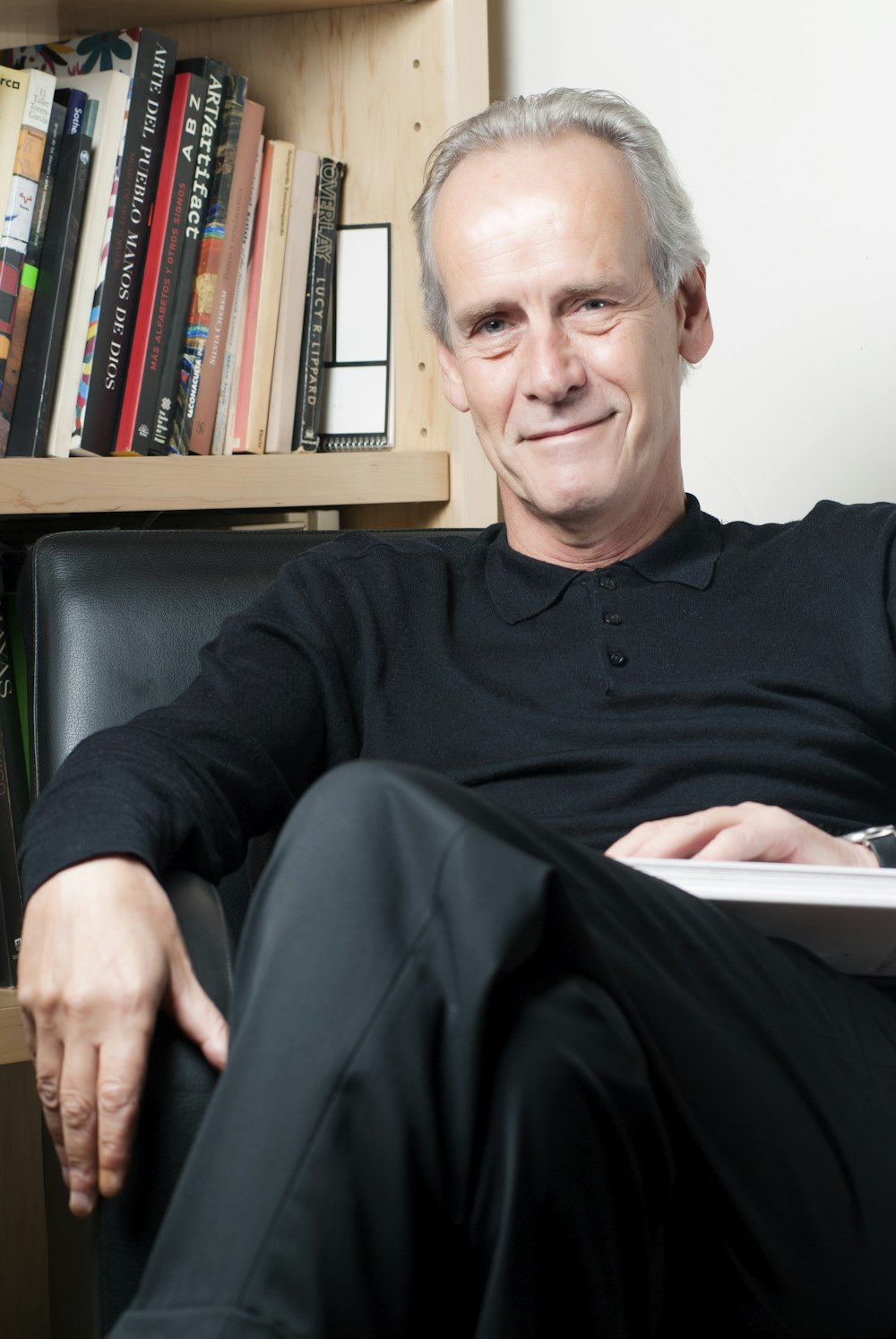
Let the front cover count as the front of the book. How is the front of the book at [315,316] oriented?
to the viewer's right

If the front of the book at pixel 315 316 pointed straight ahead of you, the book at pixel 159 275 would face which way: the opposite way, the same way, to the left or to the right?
the same way

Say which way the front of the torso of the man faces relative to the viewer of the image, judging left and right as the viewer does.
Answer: facing the viewer

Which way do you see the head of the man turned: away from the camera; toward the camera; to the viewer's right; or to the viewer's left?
toward the camera

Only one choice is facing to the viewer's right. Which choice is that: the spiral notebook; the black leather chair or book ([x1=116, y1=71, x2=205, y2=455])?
the book

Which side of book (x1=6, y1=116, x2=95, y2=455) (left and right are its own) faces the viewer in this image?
right
